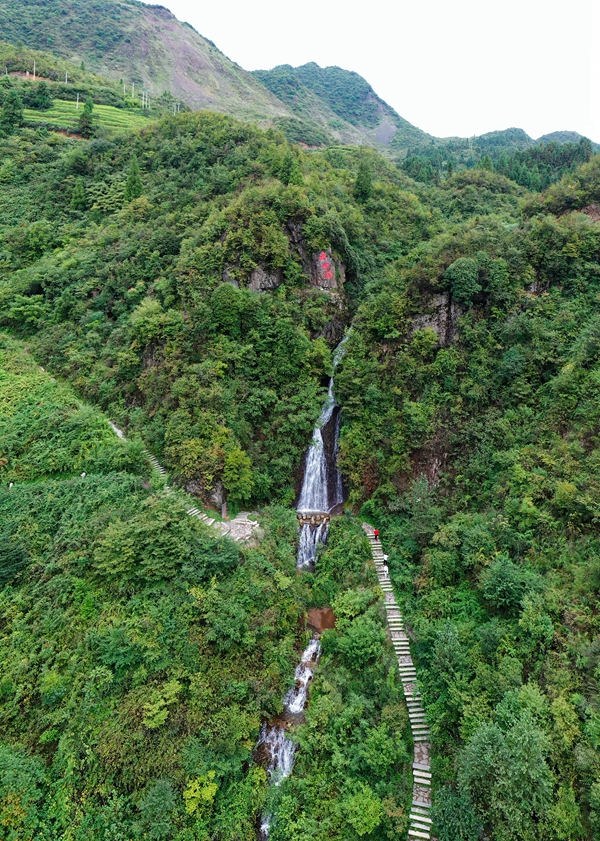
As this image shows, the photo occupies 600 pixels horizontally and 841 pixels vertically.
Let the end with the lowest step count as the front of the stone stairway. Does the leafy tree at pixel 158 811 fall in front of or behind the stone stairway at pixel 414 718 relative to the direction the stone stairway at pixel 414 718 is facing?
in front

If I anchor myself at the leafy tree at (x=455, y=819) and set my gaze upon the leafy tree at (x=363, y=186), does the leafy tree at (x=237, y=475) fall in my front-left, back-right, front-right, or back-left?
front-left

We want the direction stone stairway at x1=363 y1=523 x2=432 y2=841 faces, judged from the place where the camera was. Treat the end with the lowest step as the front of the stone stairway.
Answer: facing the viewer

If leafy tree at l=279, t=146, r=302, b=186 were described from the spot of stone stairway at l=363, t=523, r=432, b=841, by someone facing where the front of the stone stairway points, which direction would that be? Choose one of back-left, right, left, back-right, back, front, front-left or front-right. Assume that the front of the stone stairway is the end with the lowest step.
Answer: back-right

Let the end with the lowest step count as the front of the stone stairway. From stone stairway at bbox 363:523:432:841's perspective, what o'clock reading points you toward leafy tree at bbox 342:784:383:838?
The leafy tree is roughly at 12 o'clock from the stone stairway.

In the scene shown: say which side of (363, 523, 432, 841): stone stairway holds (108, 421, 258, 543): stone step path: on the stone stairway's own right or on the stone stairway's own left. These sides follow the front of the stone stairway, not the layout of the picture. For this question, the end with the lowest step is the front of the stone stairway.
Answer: on the stone stairway's own right

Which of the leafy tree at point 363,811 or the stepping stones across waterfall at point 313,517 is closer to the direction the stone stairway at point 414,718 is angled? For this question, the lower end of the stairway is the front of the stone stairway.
the leafy tree

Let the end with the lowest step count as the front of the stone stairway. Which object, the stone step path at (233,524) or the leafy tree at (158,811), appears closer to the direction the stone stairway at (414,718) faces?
the leafy tree

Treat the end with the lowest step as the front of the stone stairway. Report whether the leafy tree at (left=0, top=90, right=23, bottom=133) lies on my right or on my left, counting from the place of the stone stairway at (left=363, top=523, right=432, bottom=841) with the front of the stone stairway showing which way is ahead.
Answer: on my right
